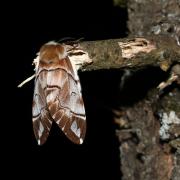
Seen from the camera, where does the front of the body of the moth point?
away from the camera
